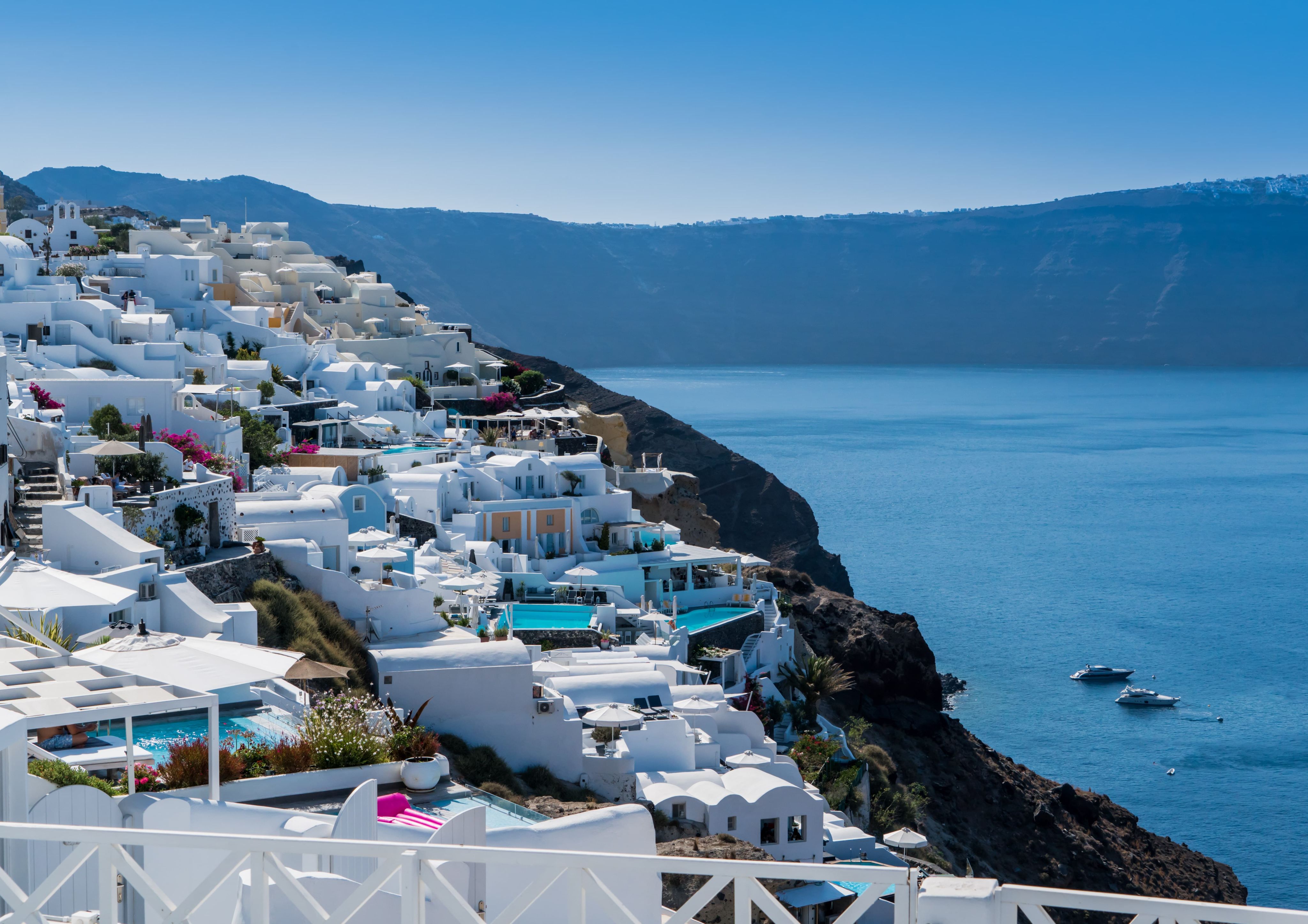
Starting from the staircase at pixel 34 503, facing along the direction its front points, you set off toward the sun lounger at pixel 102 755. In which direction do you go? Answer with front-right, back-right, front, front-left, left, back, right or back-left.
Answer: front

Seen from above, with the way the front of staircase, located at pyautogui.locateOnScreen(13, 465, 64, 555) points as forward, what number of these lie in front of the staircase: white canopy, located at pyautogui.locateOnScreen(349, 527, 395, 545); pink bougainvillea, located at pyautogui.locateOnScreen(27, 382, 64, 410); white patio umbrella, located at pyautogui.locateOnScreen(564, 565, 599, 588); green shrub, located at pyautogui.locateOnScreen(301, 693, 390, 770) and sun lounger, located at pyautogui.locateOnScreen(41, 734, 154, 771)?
2

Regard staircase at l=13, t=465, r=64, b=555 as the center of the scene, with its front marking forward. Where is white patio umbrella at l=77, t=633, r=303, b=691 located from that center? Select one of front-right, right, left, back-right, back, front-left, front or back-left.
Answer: front

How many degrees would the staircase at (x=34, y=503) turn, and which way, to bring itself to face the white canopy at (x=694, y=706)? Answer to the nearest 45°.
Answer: approximately 90° to its left

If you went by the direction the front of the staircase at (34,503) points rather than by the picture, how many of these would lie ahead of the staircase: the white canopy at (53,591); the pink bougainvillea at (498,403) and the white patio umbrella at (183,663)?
2

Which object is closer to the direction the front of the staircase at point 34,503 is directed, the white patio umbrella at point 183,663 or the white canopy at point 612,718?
the white patio umbrella

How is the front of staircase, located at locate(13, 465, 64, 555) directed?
toward the camera

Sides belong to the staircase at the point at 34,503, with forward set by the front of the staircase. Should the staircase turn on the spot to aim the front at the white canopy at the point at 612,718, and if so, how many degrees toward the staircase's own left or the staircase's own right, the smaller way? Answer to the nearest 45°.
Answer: approximately 45° to the staircase's own left

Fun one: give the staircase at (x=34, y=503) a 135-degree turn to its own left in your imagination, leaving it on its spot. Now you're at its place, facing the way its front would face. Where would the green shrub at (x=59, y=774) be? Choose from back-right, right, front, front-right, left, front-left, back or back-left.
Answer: back-right

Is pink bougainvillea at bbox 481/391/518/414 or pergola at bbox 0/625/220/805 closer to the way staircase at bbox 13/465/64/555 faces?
the pergola

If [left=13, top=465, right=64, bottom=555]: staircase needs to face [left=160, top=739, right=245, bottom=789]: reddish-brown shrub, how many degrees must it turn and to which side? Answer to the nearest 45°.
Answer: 0° — it already faces it

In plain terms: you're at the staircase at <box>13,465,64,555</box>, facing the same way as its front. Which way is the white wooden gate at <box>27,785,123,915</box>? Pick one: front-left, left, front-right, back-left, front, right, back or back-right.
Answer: front

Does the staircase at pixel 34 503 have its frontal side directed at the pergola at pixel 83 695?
yes

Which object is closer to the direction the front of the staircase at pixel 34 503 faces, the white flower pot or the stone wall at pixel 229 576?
the white flower pot

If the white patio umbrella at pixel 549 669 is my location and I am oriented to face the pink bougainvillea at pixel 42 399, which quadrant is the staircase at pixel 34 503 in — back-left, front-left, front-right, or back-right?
front-left

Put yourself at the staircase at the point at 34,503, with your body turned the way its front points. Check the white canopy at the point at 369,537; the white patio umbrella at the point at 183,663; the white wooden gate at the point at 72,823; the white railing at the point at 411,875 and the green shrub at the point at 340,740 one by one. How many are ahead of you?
4
